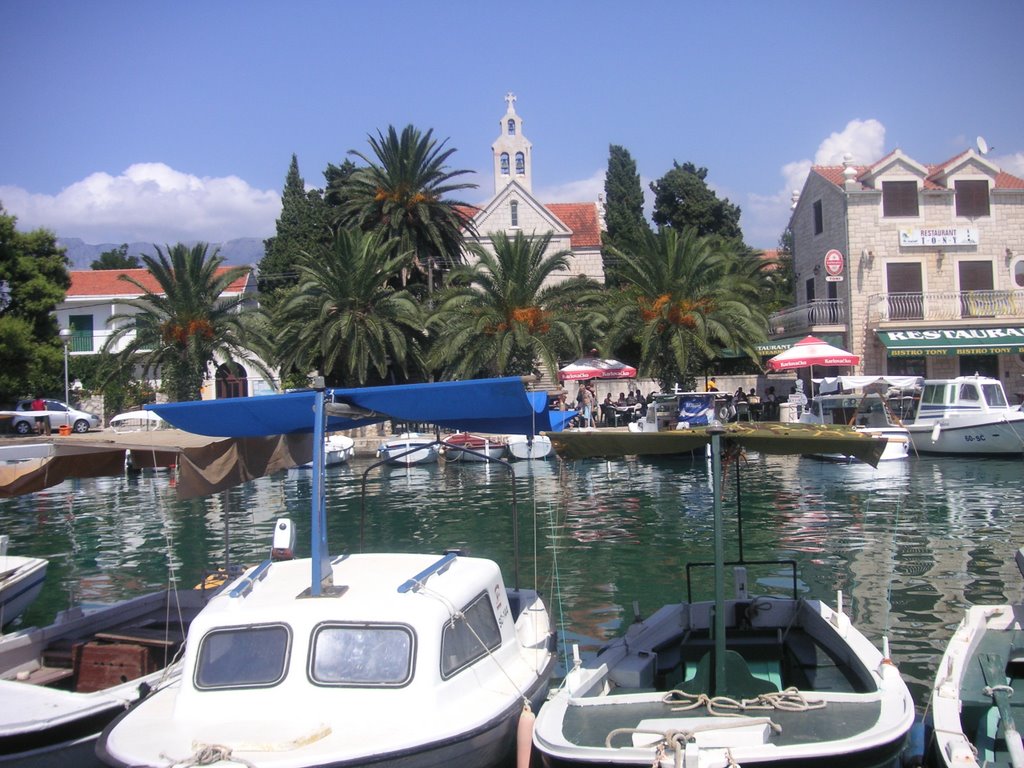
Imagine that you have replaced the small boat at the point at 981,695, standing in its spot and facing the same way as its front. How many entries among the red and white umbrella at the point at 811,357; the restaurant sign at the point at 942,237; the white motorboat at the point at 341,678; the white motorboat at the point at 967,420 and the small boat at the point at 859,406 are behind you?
4

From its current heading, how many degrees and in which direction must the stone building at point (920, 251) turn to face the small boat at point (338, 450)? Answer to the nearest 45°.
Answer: approximately 45° to its right

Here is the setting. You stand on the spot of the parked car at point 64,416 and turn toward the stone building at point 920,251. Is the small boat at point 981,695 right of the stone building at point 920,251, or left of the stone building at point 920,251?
right

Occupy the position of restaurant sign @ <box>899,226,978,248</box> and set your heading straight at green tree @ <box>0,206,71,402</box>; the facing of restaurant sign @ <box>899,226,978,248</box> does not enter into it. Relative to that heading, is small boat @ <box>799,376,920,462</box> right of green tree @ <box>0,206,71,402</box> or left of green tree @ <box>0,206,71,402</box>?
left

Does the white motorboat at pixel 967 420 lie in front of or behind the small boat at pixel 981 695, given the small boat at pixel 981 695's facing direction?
behind

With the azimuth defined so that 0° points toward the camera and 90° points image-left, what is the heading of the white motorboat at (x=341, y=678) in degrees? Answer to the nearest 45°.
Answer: approximately 45°

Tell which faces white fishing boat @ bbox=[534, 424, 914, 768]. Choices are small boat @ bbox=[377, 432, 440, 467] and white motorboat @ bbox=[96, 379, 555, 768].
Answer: the small boat
